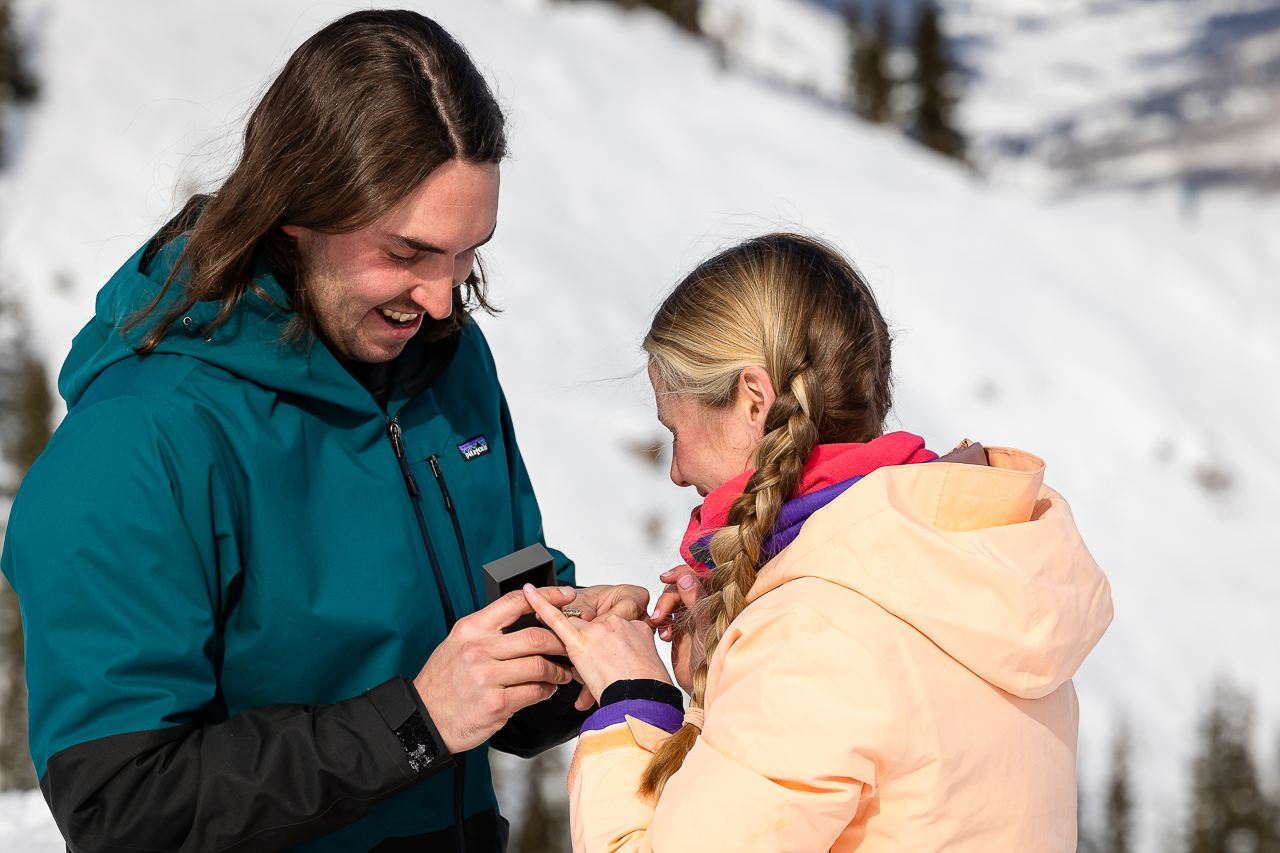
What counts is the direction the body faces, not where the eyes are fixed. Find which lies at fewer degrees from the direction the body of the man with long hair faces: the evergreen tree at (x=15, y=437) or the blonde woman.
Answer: the blonde woman

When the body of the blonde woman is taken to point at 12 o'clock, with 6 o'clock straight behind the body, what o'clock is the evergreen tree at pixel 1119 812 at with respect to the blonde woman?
The evergreen tree is roughly at 2 o'clock from the blonde woman.

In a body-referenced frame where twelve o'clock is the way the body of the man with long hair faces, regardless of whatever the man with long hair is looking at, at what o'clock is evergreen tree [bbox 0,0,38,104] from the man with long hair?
The evergreen tree is roughly at 7 o'clock from the man with long hair.

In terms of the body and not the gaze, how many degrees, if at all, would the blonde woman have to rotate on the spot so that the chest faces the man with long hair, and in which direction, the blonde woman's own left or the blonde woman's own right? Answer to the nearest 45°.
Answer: approximately 45° to the blonde woman's own left

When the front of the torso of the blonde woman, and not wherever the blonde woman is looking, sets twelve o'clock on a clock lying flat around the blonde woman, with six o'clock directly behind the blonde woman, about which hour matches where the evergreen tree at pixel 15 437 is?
The evergreen tree is roughly at 12 o'clock from the blonde woman.

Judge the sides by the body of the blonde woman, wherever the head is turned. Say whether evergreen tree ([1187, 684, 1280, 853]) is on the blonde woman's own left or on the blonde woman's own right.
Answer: on the blonde woman's own right

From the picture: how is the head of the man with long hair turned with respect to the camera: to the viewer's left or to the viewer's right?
to the viewer's right

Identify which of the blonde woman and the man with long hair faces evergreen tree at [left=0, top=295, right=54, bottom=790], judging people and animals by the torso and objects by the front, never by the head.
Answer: the blonde woman

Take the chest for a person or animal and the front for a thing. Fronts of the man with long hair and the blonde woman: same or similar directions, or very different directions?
very different directions

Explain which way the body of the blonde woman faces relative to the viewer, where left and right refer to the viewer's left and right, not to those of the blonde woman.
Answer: facing away from the viewer and to the left of the viewer

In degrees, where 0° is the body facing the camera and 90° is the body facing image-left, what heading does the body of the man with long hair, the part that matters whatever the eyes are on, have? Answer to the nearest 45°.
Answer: approximately 315°

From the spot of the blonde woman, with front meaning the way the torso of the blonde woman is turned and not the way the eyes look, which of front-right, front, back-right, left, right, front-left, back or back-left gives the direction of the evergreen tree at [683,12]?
front-right

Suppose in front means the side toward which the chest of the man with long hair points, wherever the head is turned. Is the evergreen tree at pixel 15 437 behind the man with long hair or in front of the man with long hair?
behind
